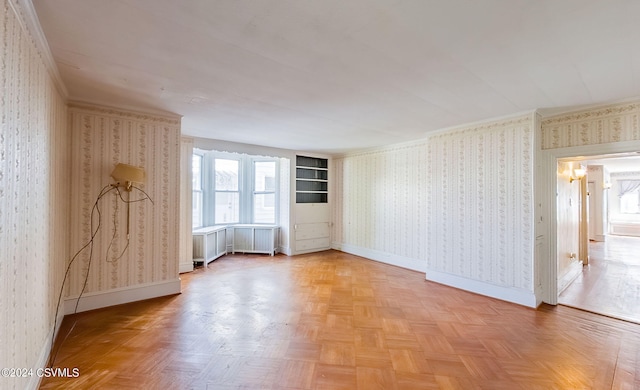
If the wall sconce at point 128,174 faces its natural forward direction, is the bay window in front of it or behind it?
behind

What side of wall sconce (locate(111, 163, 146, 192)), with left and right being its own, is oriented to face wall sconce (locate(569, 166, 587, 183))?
left

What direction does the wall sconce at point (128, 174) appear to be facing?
toward the camera

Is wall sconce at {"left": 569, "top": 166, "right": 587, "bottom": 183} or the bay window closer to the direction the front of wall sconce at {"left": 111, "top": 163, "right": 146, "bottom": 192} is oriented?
the wall sconce

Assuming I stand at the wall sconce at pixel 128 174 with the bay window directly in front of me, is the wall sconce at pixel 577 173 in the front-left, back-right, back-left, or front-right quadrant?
front-right
